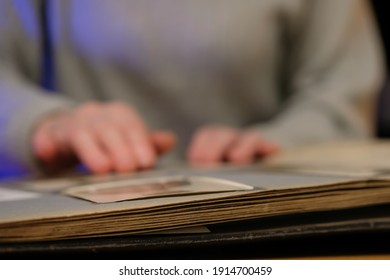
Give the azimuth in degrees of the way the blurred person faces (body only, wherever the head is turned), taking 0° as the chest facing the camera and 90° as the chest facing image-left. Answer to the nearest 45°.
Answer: approximately 0°
